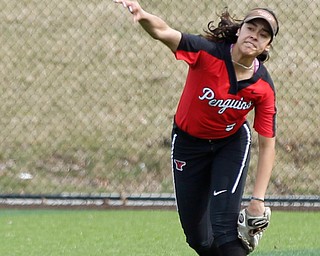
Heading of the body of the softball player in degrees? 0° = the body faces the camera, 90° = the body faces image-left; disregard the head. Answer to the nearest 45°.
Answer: approximately 0°
